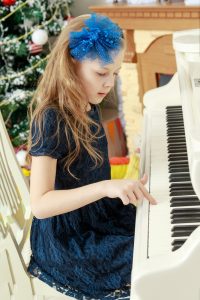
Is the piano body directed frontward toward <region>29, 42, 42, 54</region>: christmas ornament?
no

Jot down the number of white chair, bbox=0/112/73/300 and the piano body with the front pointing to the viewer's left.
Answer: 1

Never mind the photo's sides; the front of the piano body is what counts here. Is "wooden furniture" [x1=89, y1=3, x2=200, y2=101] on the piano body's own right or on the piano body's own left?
on the piano body's own right

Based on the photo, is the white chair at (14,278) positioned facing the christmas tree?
no

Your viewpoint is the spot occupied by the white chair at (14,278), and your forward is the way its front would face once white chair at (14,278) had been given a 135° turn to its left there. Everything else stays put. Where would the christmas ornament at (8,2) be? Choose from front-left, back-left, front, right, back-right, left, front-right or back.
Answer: front

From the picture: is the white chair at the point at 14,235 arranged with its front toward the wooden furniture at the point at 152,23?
no

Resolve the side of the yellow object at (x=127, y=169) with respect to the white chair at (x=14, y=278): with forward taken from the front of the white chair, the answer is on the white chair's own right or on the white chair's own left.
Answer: on the white chair's own left

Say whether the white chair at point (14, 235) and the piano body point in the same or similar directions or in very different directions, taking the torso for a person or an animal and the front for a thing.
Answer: very different directions

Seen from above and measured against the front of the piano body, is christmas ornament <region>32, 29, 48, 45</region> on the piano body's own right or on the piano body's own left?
on the piano body's own right

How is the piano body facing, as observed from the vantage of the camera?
facing to the left of the viewer

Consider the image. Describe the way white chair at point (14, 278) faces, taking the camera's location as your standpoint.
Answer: facing the viewer and to the right of the viewer

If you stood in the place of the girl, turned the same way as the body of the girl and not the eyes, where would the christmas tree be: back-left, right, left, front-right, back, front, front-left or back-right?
back-left

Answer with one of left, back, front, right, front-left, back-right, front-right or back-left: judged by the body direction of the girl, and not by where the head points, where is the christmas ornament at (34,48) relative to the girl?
back-left

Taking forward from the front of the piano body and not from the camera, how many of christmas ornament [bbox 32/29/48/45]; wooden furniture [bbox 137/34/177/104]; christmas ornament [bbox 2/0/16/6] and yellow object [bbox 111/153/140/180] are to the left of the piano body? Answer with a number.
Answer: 0
